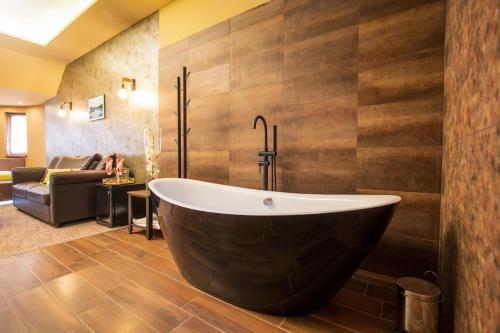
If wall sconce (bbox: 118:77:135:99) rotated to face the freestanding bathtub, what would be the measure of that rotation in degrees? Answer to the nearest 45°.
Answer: approximately 45° to its left

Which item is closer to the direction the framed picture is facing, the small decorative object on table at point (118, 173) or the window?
the small decorative object on table

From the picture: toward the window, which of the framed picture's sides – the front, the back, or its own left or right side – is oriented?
right

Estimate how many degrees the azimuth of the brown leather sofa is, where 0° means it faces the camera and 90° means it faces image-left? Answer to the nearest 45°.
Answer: approximately 45°

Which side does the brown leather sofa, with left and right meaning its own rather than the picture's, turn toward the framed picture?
back

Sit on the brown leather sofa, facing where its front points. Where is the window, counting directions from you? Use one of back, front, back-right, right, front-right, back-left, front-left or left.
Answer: back-right

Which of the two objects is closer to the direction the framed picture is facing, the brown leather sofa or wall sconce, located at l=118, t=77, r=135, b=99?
the brown leather sofa

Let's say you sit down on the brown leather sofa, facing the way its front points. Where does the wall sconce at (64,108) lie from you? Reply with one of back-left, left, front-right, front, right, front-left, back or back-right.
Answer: back-right

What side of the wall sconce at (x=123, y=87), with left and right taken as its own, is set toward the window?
right

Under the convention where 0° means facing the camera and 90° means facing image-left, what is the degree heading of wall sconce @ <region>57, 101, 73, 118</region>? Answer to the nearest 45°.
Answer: approximately 45°
